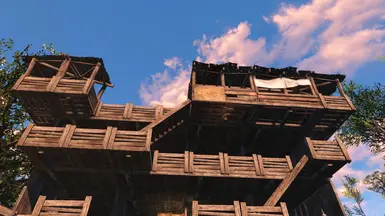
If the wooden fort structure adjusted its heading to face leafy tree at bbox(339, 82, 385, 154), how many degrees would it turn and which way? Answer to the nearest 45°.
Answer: approximately 90° to its left

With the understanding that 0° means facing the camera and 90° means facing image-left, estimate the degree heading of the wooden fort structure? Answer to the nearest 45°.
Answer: approximately 0°

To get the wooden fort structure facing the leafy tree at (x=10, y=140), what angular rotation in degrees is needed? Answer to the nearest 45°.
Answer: approximately 90° to its right
